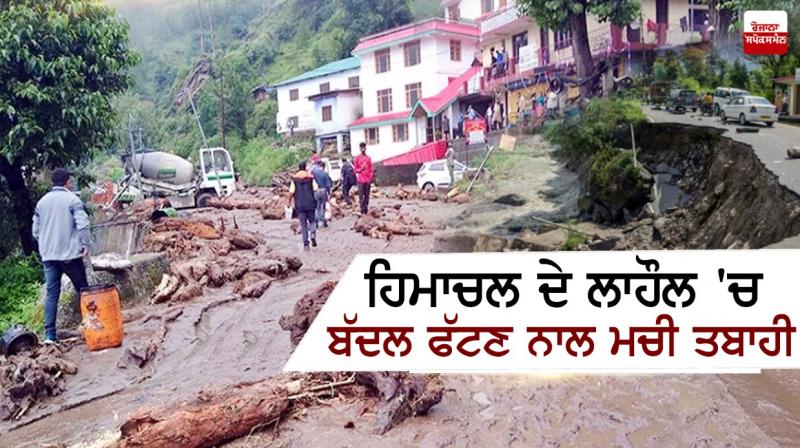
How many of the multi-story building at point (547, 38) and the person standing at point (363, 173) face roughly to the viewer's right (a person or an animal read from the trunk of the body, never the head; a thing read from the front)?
0

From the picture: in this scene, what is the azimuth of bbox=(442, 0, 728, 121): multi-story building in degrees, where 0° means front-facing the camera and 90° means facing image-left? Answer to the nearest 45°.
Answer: approximately 45°

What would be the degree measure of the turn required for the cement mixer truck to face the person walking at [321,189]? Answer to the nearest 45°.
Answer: approximately 45° to its right

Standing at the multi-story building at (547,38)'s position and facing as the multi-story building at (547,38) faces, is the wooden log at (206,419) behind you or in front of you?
in front

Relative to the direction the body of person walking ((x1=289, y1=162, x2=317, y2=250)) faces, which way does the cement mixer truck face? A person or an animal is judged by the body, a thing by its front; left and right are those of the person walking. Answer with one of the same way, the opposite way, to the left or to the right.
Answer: to the right

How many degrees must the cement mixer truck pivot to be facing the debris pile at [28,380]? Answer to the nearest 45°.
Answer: approximately 90° to its right

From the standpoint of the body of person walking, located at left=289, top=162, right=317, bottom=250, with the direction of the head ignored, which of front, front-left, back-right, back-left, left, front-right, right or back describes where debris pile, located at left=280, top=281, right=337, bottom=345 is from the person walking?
back

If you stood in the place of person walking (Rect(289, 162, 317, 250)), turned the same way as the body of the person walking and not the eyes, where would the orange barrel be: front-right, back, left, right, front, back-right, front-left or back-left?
back-left

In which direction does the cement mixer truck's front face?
to the viewer's right

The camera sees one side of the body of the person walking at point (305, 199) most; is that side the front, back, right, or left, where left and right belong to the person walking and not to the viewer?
back
